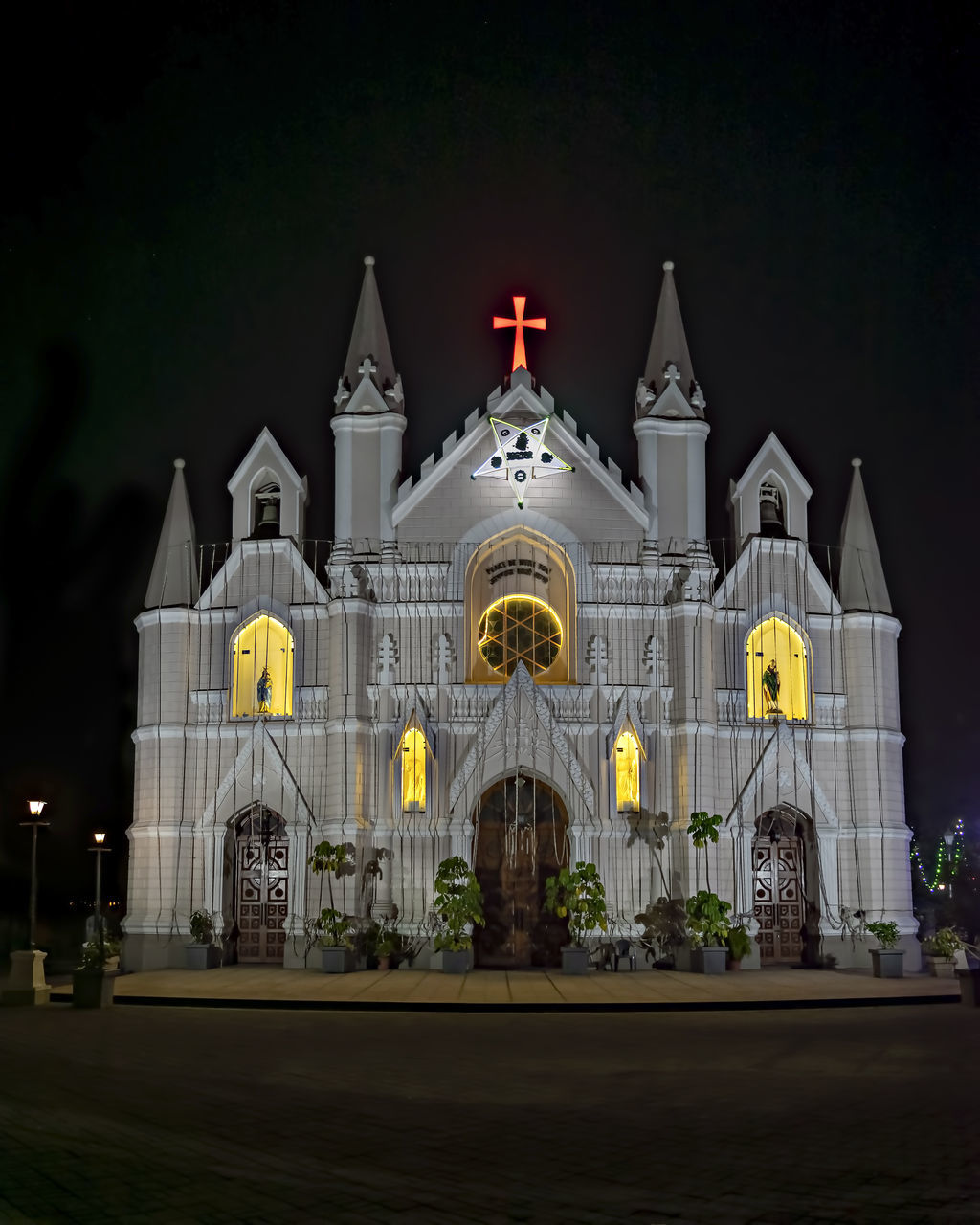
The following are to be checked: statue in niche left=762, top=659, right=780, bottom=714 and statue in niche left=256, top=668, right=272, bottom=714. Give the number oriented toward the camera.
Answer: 2

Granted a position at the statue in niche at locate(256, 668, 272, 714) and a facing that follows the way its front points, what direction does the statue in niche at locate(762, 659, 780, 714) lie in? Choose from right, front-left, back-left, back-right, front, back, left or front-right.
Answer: left

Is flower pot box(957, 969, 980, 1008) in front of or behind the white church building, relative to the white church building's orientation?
in front

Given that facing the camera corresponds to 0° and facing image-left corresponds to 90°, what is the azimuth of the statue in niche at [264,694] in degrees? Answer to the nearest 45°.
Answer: approximately 0°

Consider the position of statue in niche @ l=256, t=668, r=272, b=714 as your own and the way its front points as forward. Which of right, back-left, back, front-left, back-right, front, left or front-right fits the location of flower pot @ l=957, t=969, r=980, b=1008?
front-left
